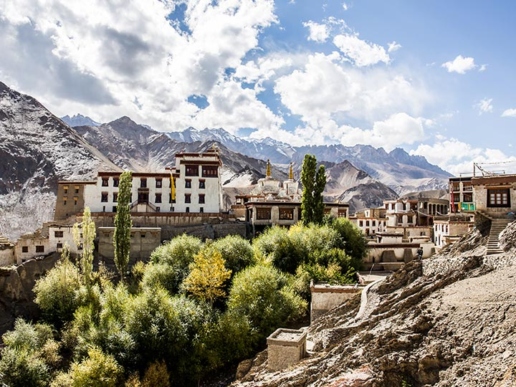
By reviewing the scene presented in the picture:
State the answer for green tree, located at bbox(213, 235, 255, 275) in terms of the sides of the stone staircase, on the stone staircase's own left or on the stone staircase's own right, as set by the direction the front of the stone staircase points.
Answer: on the stone staircase's own right

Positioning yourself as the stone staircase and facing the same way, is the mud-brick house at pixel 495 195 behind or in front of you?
behind

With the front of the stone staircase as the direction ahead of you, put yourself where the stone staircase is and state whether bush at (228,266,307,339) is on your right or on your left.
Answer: on your right

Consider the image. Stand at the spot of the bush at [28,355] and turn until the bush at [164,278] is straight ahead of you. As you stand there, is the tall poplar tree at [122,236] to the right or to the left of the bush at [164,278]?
left

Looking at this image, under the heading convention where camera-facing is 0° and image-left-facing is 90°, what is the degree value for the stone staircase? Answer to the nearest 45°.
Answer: approximately 0°

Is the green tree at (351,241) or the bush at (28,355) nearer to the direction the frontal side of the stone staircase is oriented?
the bush

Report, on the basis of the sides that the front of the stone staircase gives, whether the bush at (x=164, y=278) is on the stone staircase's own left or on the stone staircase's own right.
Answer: on the stone staircase's own right

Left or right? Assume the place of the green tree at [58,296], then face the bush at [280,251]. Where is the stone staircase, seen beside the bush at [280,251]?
right

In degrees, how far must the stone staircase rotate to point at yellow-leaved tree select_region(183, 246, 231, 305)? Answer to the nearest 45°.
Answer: approximately 90° to its right
